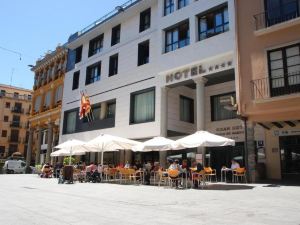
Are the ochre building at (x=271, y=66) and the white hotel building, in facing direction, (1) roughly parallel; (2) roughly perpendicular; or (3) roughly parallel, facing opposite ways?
roughly parallel

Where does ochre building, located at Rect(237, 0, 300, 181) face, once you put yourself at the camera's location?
facing the viewer and to the left of the viewer

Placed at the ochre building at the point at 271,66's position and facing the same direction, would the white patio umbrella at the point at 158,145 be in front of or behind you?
in front

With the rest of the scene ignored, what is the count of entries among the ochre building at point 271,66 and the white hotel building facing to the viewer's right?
0

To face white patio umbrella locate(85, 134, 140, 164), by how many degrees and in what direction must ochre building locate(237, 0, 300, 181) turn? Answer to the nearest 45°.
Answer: approximately 45° to its right
